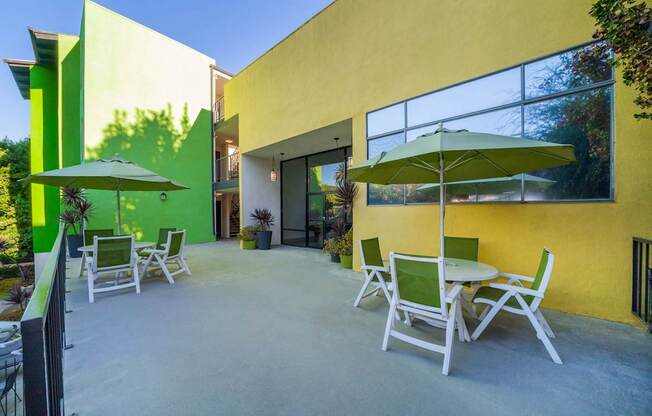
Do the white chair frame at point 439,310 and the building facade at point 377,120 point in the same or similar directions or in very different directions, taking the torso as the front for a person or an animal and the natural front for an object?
very different directions

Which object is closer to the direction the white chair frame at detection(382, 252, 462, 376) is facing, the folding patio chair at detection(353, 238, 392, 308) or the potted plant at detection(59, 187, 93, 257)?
the folding patio chair

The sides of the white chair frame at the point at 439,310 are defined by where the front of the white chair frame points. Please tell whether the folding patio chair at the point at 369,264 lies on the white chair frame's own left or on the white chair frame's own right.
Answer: on the white chair frame's own left

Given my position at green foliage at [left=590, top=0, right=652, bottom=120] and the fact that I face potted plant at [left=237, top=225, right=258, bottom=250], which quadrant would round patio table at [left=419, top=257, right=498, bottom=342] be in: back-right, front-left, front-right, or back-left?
front-left

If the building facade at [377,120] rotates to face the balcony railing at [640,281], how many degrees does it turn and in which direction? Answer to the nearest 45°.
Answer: approximately 90° to its left

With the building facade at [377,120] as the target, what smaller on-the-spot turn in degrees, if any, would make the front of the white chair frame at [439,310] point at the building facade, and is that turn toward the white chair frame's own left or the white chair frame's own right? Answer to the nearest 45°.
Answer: approximately 45° to the white chair frame's own left

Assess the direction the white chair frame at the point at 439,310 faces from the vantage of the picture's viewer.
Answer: facing away from the viewer and to the right of the viewer

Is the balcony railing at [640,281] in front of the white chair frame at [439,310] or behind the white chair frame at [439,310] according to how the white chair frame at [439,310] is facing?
in front

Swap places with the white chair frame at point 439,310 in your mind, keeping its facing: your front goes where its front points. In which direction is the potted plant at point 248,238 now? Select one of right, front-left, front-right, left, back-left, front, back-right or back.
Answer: left

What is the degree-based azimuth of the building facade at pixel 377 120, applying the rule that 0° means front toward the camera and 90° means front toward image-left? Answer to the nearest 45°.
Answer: approximately 45°

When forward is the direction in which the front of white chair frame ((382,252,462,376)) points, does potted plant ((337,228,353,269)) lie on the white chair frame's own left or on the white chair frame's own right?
on the white chair frame's own left
